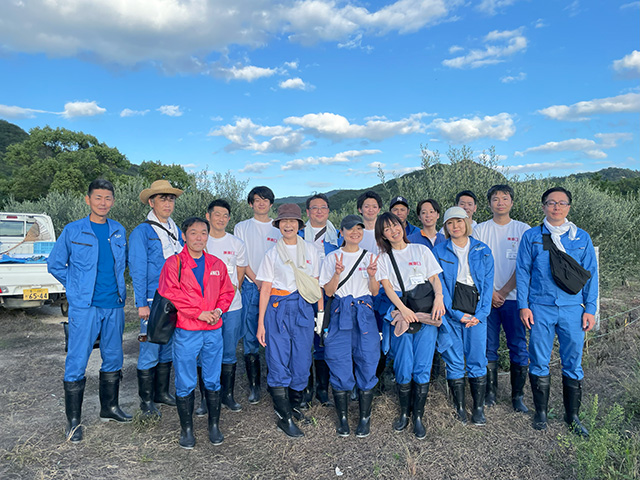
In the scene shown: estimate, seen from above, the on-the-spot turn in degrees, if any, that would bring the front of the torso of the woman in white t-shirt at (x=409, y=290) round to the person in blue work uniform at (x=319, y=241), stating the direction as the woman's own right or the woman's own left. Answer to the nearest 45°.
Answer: approximately 135° to the woman's own right

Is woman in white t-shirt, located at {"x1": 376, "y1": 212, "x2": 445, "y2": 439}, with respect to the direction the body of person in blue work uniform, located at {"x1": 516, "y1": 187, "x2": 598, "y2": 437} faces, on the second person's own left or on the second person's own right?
on the second person's own right

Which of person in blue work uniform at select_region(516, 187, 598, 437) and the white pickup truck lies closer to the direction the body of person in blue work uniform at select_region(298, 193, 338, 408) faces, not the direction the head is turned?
the person in blue work uniform
